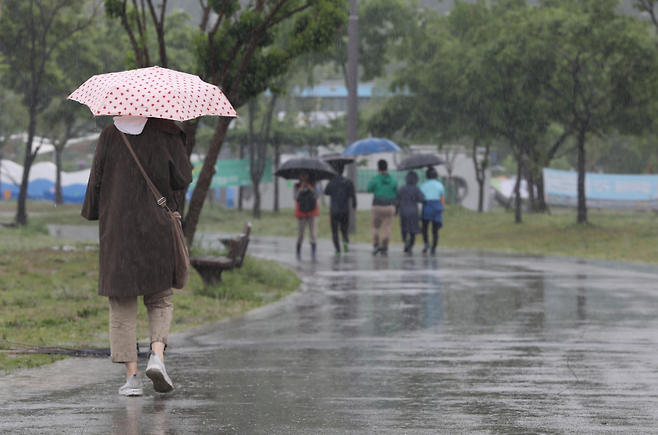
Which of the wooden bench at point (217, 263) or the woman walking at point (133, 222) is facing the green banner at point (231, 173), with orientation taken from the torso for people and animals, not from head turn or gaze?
the woman walking

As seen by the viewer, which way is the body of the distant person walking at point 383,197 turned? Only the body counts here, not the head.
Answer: away from the camera

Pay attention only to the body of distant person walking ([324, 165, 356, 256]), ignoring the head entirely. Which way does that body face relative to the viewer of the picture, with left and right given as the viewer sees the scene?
facing away from the viewer

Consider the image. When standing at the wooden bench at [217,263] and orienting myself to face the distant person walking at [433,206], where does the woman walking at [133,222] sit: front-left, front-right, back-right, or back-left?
back-right

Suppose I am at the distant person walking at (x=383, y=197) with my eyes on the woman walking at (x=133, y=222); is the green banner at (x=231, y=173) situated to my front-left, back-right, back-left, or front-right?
back-right

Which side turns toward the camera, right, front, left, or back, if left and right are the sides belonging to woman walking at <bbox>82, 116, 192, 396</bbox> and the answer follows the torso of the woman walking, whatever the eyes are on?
back

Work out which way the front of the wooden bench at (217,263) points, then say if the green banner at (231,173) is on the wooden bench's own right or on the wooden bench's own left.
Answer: on the wooden bench's own right

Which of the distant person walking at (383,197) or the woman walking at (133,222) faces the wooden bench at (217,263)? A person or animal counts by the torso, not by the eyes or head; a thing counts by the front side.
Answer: the woman walking

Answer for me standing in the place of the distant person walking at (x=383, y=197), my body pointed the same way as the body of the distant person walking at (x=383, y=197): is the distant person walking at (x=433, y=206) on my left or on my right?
on my right

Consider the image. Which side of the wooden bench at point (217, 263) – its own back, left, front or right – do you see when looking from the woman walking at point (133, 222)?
left

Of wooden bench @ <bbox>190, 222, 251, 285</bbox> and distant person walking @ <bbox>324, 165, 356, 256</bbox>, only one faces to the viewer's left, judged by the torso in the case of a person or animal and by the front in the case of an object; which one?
the wooden bench

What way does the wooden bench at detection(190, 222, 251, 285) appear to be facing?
to the viewer's left

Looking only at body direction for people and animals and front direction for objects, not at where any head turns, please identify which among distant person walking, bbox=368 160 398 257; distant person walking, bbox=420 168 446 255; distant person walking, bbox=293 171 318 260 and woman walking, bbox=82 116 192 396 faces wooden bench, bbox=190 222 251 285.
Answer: the woman walking
